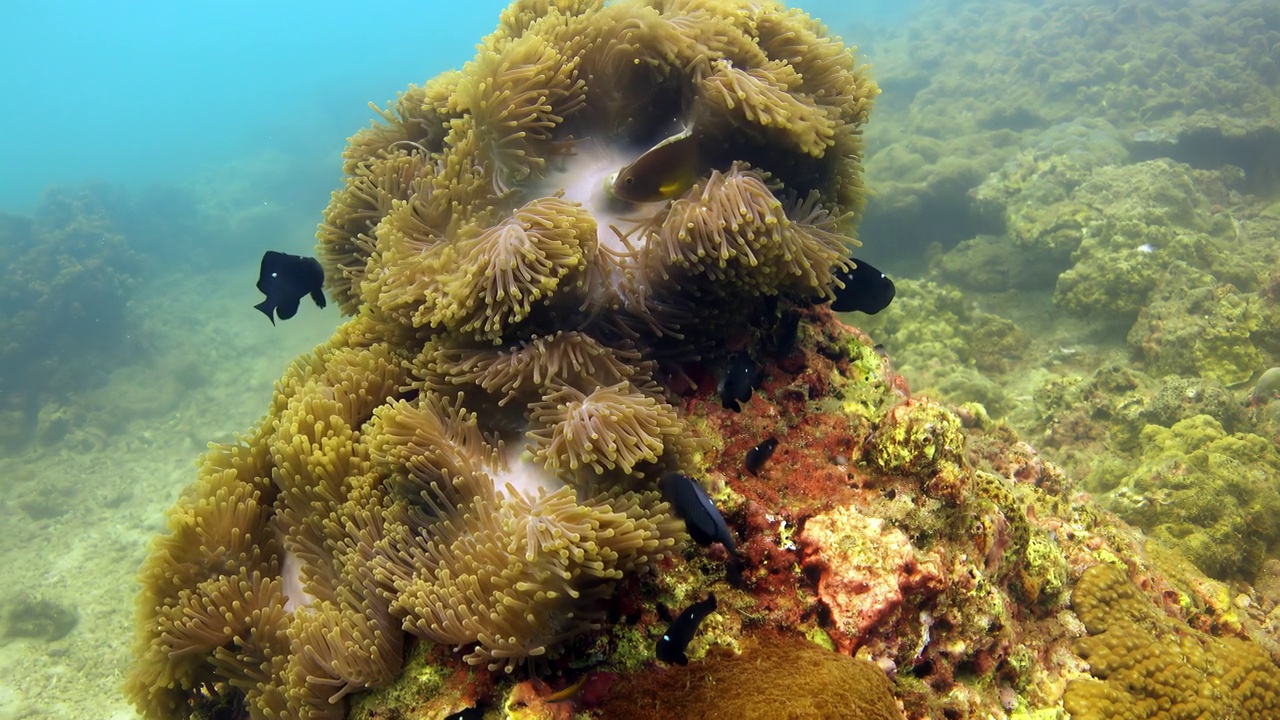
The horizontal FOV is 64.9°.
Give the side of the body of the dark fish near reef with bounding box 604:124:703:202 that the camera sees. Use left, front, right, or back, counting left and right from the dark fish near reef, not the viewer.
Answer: left

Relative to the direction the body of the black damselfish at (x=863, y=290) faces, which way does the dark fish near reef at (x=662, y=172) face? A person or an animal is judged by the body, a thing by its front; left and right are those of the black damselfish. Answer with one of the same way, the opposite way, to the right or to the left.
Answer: the opposite way

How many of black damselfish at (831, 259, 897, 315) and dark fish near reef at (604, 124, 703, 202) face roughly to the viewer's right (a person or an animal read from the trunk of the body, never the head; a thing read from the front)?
1

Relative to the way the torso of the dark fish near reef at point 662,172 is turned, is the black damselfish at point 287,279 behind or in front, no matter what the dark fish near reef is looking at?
in front

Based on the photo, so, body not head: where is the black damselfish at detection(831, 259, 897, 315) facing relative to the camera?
to the viewer's right

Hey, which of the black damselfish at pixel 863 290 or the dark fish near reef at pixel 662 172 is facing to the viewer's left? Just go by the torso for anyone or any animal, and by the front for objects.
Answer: the dark fish near reef
